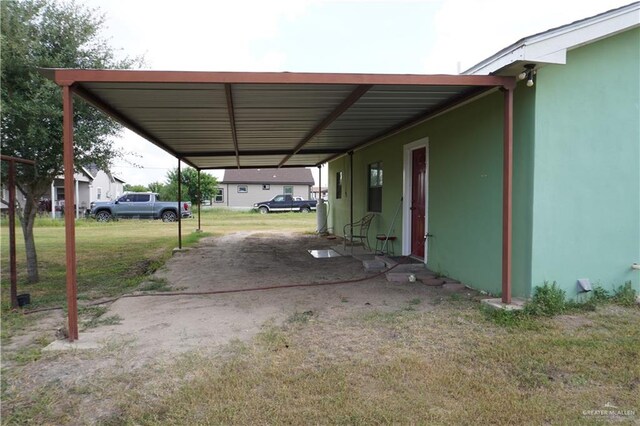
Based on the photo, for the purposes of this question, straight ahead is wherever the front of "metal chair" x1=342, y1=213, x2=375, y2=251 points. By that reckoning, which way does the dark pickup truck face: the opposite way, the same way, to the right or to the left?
the same way

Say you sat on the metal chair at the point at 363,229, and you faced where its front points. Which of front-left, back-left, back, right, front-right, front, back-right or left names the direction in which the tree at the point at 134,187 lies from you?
front-right

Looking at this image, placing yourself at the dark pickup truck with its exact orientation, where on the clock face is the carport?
The carport is roughly at 9 o'clock from the dark pickup truck.

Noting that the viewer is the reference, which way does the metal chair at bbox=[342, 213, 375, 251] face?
facing to the left of the viewer

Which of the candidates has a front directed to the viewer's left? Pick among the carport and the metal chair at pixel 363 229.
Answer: the metal chair

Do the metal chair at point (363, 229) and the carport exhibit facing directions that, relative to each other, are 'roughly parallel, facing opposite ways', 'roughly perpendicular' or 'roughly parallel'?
roughly perpendicular

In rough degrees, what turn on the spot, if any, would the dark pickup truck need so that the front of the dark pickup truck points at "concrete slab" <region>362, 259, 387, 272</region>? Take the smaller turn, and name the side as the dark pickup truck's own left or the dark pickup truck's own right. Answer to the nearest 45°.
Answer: approximately 90° to the dark pickup truck's own left

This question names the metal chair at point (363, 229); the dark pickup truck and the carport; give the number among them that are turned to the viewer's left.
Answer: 2
